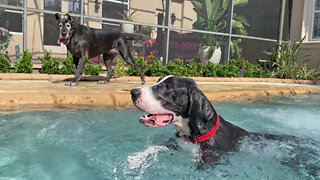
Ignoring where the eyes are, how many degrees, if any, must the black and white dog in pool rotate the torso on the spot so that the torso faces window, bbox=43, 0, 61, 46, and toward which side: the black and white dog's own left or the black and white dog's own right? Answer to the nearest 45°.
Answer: approximately 45° to the black and white dog's own right

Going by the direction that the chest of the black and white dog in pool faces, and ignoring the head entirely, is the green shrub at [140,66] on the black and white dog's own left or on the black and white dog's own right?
on the black and white dog's own right

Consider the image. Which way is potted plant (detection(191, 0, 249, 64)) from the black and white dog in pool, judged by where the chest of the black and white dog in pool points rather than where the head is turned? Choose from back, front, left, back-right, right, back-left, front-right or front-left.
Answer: right

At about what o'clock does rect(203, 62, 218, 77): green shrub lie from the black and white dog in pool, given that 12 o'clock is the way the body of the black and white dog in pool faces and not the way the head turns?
The green shrub is roughly at 3 o'clock from the black and white dog in pool.

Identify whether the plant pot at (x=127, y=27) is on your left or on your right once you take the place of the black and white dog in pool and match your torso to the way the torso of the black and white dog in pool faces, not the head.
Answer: on your right

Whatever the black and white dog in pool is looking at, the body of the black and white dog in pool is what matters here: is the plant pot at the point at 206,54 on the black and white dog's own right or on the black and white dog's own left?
on the black and white dog's own right

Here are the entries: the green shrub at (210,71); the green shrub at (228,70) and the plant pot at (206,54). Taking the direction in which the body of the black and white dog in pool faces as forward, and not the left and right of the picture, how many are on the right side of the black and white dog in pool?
3

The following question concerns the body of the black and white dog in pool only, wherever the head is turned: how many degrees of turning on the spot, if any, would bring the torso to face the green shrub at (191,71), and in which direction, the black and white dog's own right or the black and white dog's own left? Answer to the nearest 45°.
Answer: approximately 90° to the black and white dog's own right

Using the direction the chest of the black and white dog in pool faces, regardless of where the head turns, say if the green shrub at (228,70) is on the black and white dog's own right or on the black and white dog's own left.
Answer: on the black and white dog's own right

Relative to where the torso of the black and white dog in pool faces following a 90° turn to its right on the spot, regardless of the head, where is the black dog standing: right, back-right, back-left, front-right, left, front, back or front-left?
front-left

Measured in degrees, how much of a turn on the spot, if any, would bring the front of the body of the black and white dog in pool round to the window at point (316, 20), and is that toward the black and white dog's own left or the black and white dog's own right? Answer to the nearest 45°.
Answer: approximately 90° to the black and white dog's own right

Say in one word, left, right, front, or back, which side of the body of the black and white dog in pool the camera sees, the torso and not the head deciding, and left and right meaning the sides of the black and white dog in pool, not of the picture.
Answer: left
